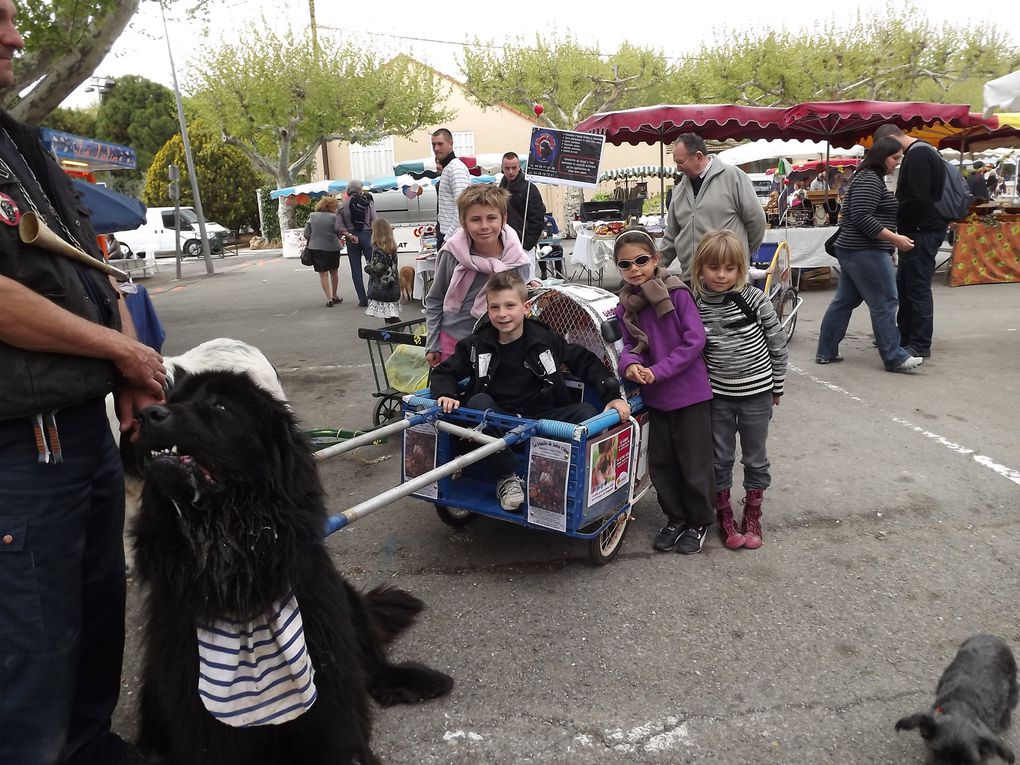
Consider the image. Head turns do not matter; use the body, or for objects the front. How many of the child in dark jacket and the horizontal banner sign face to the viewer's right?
0

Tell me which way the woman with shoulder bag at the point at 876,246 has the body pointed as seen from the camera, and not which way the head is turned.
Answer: to the viewer's right

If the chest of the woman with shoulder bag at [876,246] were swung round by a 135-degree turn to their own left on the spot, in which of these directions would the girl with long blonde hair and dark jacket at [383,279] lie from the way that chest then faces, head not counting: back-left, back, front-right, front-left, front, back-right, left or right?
front-left

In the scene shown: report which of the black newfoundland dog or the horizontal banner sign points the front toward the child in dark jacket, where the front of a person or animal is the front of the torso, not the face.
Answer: the horizontal banner sign

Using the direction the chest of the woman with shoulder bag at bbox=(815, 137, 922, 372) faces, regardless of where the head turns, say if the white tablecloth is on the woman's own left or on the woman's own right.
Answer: on the woman's own left

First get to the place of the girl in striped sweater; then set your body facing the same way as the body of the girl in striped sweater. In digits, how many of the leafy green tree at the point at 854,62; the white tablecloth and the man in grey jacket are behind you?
3

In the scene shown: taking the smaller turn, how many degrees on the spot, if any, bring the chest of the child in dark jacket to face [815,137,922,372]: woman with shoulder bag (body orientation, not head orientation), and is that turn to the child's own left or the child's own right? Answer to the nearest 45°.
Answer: approximately 135° to the child's own left

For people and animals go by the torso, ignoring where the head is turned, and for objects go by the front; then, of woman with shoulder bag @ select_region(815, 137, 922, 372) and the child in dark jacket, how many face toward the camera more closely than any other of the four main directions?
1

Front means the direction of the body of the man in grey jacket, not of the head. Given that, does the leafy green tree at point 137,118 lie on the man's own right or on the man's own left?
on the man's own right

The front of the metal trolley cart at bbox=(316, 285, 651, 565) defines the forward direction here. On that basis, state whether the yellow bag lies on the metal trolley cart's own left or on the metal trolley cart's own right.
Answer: on the metal trolley cart's own right

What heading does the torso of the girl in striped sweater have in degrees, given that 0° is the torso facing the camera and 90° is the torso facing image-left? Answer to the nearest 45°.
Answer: approximately 0°

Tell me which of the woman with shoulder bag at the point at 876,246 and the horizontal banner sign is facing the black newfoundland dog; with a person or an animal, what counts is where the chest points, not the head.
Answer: the horizontal banner sign

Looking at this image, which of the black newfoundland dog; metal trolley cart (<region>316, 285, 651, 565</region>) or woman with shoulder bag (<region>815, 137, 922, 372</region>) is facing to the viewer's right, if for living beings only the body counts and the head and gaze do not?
the woman with shoulder bag

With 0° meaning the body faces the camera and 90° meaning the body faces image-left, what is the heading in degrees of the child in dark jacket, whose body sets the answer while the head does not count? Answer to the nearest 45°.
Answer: approximately 0°

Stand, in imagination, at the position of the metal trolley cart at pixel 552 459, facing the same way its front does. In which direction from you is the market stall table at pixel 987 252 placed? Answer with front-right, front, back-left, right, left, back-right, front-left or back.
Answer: back

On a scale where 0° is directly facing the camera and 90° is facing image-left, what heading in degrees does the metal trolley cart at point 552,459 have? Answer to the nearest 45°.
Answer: approximately 45°
